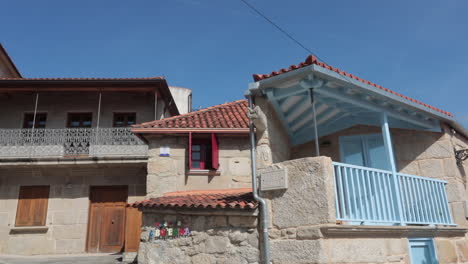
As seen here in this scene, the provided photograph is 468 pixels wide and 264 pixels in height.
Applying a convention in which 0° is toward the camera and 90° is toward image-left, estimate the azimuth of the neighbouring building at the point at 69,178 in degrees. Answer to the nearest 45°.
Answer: approximately 0°

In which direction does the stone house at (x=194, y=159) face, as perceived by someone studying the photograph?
facing the viewer

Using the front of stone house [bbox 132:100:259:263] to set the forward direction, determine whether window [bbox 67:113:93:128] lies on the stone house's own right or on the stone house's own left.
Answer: on the stone house's own right

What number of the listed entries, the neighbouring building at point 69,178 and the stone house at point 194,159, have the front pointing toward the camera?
2
